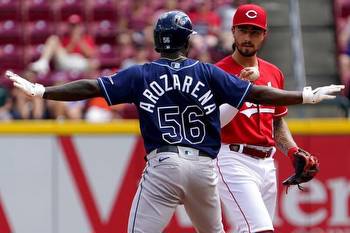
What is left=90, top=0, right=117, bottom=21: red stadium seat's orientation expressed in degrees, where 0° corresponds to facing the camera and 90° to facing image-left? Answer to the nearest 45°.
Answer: approximately 0°

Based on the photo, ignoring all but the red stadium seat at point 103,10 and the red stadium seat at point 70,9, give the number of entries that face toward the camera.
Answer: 2

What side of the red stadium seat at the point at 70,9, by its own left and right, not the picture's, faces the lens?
front

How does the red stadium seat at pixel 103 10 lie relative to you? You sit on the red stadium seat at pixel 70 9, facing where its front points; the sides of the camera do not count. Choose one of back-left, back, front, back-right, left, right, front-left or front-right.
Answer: left

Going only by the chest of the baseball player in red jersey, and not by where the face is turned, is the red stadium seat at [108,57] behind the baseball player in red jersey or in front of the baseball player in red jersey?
behind

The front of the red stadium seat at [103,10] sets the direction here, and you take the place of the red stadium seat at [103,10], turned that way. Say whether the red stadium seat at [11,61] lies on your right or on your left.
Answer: on your right

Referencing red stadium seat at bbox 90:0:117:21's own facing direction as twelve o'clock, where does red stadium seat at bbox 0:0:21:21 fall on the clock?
red stadium seat at bbox 0:0:21:21 is roughly at 3 o'clock from red stadium seat at bbox 90:0:117:21.

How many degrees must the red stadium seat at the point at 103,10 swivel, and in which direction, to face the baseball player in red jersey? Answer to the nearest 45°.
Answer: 0° — it already faces them

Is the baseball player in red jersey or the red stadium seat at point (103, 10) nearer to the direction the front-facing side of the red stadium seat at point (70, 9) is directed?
the baseball player in red jersey

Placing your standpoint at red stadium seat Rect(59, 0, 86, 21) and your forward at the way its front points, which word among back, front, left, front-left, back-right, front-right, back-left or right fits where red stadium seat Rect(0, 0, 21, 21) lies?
right

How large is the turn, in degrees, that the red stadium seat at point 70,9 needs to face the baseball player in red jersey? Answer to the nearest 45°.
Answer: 0° — it already faces them

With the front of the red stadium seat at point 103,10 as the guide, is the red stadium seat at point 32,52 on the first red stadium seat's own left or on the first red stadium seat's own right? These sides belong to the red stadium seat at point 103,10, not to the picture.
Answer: on the first red stadium seat's own right

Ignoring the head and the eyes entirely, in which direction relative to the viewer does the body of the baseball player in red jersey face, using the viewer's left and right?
facing the viewer and to the right of the viewer
